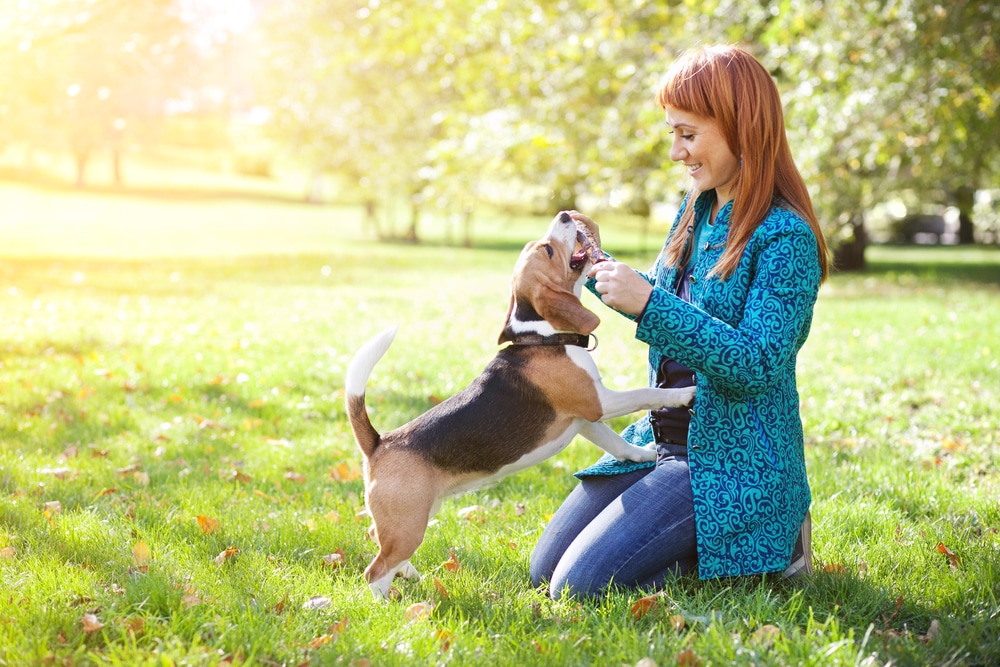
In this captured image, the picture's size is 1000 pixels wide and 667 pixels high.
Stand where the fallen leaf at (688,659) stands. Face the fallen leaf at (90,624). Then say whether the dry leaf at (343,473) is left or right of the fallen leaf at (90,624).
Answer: right

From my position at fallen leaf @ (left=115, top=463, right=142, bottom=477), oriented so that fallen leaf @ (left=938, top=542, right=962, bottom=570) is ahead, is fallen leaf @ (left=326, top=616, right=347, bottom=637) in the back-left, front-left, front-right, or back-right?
front-right

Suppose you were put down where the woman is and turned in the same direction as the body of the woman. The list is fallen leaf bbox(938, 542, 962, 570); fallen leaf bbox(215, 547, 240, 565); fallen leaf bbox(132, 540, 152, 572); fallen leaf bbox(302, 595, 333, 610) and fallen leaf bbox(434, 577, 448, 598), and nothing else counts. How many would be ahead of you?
4

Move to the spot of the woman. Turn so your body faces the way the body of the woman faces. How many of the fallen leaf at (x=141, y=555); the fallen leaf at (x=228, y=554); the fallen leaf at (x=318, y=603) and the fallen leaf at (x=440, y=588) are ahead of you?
4

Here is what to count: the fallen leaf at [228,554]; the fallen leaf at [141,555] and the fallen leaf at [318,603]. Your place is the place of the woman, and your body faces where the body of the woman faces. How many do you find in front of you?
3

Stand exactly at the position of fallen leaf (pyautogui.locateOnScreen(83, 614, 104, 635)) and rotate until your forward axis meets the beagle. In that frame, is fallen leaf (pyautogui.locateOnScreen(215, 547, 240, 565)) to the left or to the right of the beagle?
left

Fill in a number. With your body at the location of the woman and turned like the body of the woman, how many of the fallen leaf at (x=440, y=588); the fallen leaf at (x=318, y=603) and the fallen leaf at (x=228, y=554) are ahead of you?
3

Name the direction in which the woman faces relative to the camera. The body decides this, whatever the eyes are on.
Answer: to the viewer's left

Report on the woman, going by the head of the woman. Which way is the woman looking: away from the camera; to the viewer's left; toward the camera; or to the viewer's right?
to the viewer's left

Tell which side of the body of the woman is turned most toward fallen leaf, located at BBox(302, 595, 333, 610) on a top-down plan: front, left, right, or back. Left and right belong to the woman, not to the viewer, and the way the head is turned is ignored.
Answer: front

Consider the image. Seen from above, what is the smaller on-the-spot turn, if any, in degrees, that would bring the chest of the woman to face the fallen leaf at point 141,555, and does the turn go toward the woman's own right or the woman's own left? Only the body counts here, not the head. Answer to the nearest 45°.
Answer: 0° — they already face it

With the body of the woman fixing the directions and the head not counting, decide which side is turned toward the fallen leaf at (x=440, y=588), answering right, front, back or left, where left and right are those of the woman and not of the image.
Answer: front

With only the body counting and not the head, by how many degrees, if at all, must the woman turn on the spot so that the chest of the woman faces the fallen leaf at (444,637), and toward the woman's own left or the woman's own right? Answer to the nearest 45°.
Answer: approximately 45° to the woman's own left

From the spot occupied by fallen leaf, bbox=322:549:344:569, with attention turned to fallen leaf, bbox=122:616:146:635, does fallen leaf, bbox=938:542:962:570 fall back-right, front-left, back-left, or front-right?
back-left
